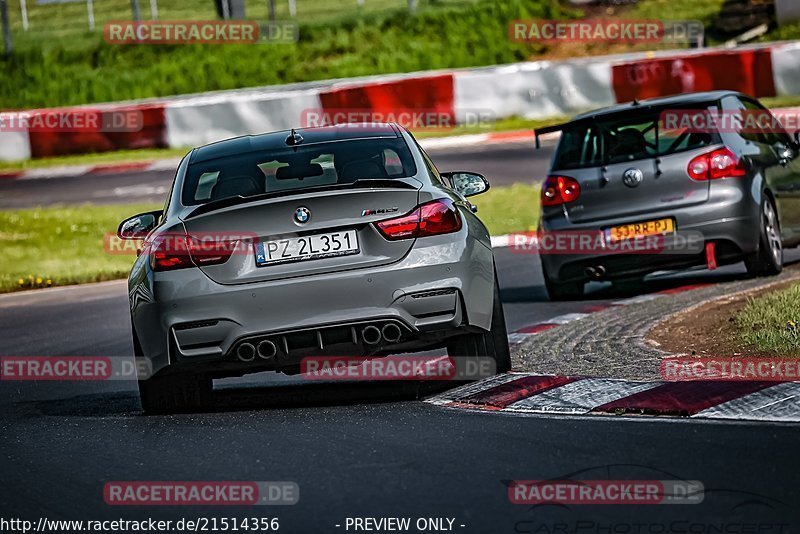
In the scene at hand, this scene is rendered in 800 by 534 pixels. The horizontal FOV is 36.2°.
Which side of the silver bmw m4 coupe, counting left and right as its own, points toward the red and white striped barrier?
front

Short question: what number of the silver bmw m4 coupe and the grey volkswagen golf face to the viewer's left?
0

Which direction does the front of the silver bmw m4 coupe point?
away from the camera

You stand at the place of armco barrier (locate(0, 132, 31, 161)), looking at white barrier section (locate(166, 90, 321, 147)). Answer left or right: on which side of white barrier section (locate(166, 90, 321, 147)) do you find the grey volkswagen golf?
right

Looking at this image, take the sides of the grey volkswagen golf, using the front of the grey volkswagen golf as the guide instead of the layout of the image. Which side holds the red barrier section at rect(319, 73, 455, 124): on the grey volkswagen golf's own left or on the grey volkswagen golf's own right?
on the grey volkswagen golf's own left

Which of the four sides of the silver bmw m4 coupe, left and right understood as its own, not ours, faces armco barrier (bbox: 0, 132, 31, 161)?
front

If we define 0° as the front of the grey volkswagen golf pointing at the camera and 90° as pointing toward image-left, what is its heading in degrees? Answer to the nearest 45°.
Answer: approximately 225°

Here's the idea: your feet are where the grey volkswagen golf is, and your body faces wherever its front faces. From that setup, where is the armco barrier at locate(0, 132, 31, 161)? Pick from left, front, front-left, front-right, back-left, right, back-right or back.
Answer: left

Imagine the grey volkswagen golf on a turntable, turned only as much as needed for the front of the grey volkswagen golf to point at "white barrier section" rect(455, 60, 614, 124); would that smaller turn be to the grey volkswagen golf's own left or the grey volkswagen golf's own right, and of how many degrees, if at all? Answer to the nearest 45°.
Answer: approximately 45° to the grey volkswagen golf's own left
